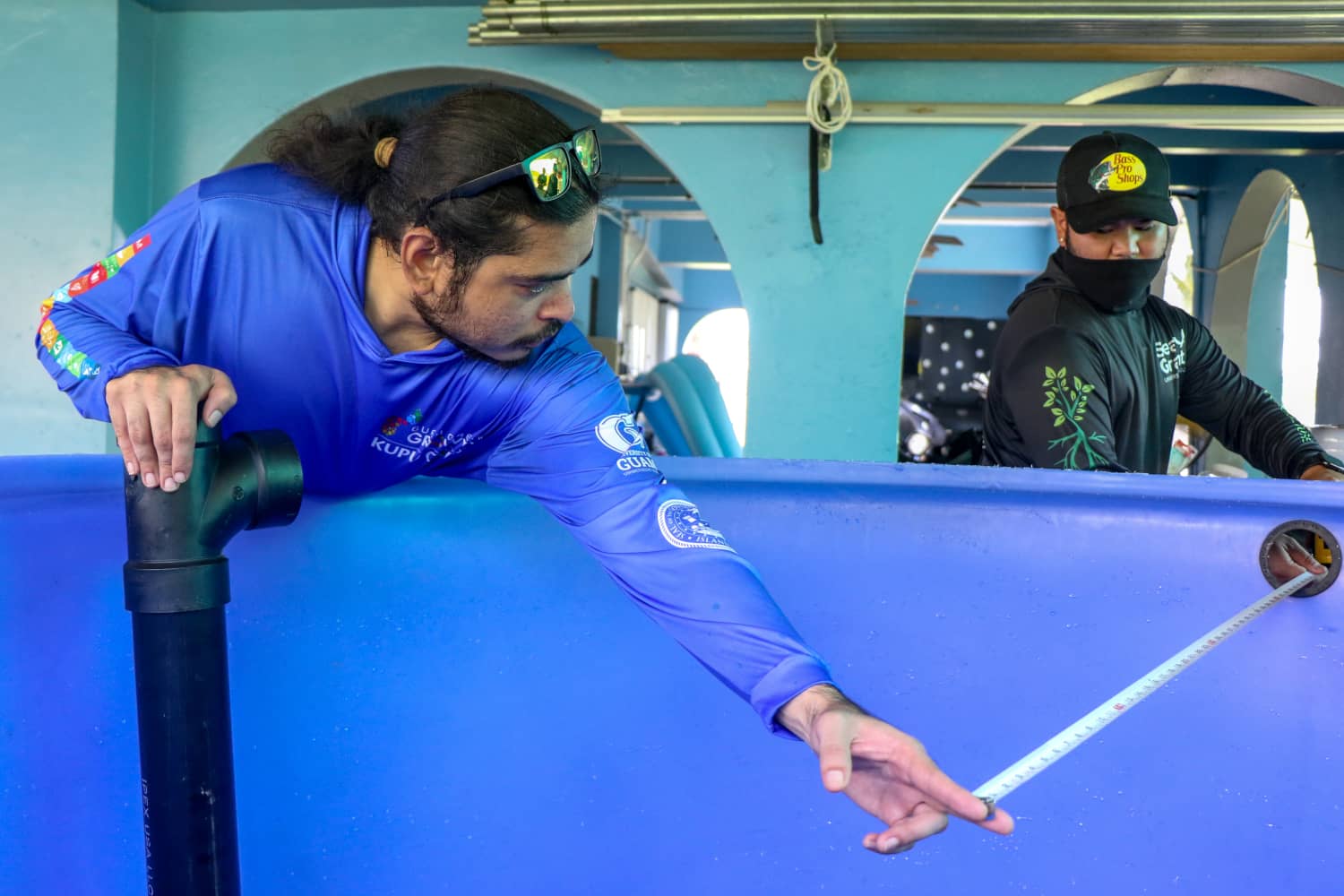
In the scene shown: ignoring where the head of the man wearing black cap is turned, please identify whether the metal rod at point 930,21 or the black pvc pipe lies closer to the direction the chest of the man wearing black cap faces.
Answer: the black pvc pipe
